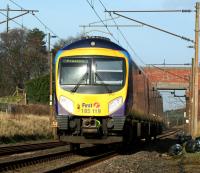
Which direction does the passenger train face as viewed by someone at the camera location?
facing the viewer
